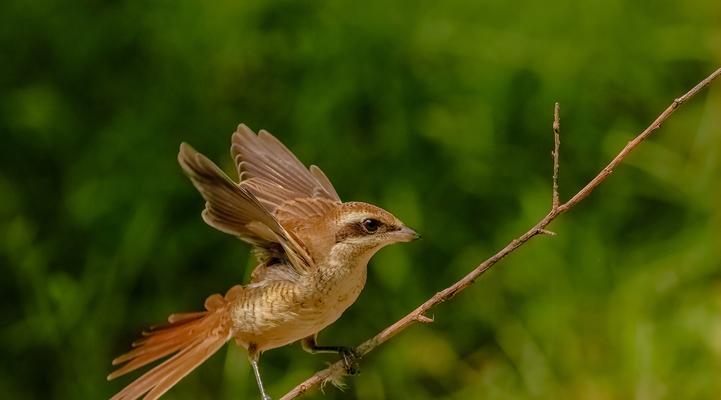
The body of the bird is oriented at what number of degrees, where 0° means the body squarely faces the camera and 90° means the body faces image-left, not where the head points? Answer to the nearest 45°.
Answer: approximately 270°
